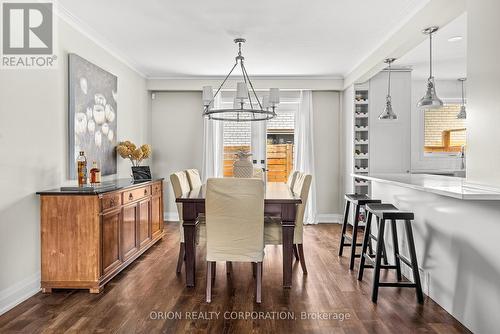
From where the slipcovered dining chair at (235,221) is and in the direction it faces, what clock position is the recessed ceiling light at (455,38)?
The recessed ceiling light is roughly at 2 o'clock from the slipcovered dining chair.

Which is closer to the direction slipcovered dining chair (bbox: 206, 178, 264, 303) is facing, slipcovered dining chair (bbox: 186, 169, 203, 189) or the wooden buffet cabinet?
the slipcovered dining chair

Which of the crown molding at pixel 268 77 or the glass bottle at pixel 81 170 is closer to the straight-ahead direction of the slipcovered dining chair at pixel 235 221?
the crown molding

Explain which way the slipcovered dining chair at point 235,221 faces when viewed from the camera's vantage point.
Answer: facing away from the viewer

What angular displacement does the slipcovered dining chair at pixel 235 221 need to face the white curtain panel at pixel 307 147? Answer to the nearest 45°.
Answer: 0° — it already faces it

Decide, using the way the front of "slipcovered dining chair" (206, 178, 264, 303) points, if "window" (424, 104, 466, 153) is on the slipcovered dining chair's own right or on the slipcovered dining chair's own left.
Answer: on the slipcovered dining chair's own right

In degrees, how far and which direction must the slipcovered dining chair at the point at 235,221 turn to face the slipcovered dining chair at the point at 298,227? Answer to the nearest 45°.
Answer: approximately 45° to its right

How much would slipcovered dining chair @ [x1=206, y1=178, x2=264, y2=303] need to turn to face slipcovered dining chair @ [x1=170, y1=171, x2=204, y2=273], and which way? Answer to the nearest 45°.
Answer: approximately 45° to its left

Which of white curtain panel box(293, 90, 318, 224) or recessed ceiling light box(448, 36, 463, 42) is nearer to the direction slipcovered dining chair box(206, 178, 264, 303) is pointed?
the white curtain panel

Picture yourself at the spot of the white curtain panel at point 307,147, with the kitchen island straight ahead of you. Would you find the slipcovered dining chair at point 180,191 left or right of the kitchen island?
right

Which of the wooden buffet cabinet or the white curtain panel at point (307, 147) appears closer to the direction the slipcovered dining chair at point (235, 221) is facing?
the white curtain panel

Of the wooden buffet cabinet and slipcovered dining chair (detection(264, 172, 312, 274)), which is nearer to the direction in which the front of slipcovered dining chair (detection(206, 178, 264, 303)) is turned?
the slipcovered dining chair

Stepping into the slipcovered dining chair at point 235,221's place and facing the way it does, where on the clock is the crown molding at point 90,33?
The crown molding is roughly at 10 o'clock from the slipcovered dining chair.

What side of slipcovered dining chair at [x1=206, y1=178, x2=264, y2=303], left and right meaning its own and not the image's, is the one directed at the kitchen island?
right
